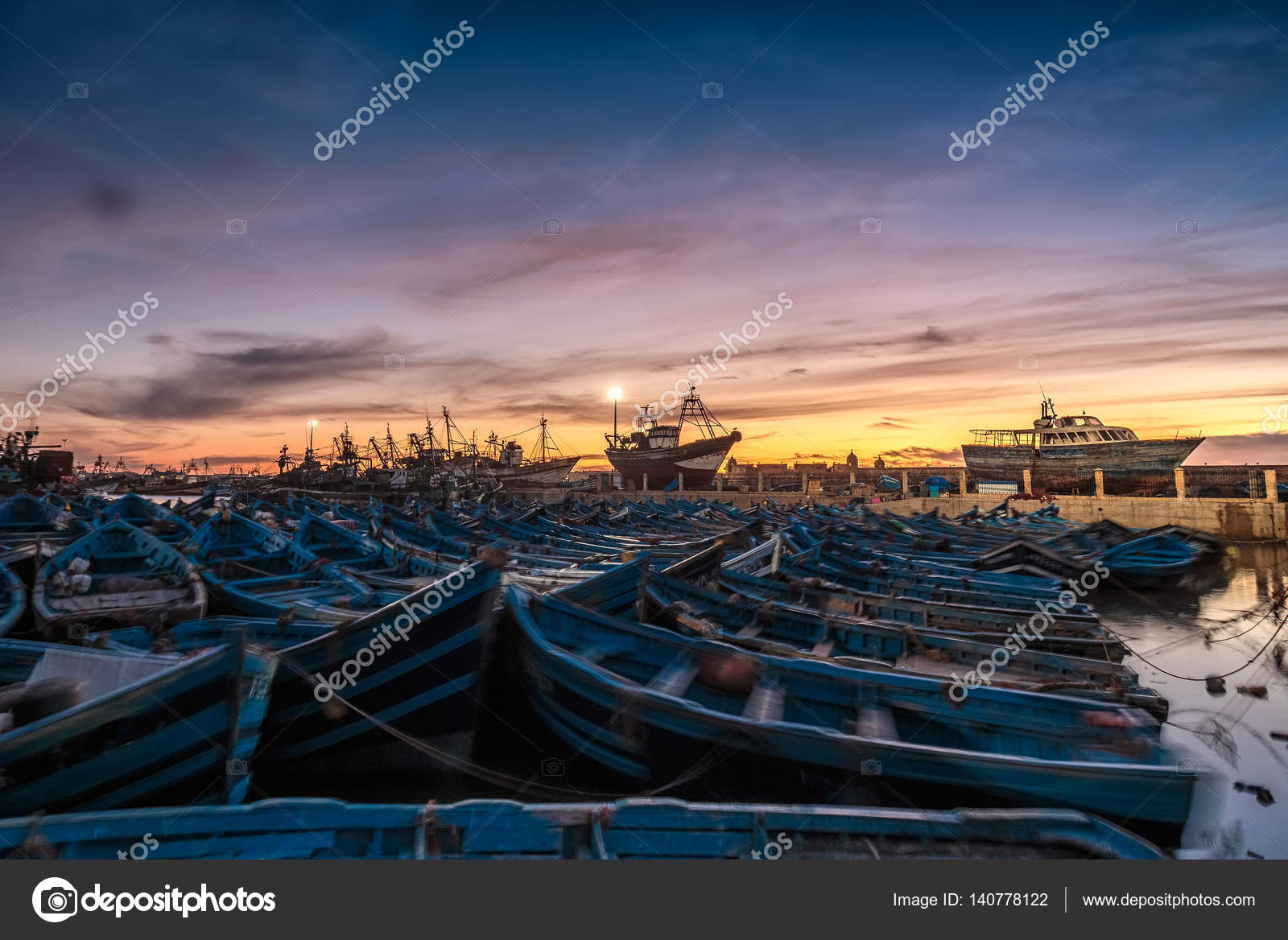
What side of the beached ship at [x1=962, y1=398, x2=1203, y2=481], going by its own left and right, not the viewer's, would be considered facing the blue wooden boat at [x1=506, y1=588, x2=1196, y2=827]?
right

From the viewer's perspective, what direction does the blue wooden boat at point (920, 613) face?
to the viewer's left

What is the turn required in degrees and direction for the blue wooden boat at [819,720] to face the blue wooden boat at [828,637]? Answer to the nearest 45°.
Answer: approximately 90° to its right

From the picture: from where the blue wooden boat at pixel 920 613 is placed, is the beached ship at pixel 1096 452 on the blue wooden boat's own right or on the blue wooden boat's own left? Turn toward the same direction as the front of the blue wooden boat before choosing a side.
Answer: on the blue wooden boat's own right

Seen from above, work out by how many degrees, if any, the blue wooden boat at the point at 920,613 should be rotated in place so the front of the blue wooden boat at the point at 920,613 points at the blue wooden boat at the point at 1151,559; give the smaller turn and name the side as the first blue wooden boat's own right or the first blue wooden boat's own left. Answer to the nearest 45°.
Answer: approximately 135° to the first blue wooden boat's own right

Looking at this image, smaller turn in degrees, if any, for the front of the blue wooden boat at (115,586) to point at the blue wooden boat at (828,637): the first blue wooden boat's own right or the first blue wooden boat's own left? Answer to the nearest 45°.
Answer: approximately 135° to the first blue wooden boat's own right

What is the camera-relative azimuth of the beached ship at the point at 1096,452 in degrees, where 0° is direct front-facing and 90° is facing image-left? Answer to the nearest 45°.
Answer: approximately 270°

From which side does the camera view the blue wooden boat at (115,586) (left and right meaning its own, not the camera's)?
back

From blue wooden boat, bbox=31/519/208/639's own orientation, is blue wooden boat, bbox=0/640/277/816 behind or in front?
behind

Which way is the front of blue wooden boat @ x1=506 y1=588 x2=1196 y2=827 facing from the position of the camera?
facing to the left of the viewer

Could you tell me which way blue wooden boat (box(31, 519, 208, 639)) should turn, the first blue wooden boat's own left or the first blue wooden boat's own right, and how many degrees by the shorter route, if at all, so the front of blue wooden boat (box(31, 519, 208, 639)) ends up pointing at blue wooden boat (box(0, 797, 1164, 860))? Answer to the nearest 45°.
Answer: approximately 180°

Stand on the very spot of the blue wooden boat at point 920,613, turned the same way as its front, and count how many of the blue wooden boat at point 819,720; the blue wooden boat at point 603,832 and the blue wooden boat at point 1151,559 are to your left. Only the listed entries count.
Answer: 2

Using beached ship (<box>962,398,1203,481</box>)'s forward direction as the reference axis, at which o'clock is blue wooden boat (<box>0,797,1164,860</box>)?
The blue wooden boat is roughly at 3 o'clock from the beached ship.

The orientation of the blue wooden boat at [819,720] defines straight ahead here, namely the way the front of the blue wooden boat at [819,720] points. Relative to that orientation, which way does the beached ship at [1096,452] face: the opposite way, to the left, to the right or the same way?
the opposite way
